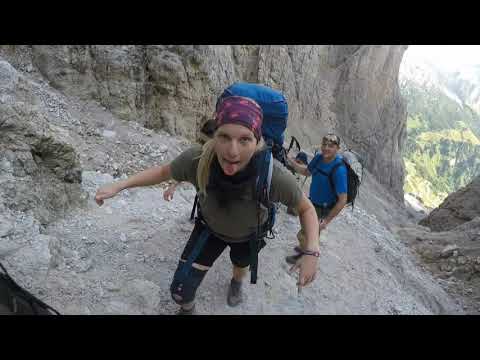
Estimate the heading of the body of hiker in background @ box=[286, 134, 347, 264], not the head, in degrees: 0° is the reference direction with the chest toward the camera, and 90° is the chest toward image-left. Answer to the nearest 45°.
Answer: approximately 45°

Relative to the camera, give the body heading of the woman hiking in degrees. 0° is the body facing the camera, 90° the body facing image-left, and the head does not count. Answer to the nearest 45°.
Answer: approximately 0°
